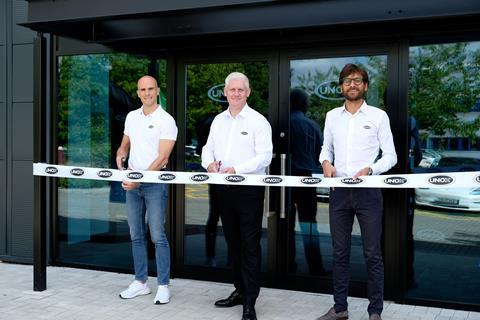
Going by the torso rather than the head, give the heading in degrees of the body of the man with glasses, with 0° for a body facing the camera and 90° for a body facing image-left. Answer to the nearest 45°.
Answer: approximately 0°

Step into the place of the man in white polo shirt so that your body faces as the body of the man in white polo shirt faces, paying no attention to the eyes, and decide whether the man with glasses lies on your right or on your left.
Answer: on your left

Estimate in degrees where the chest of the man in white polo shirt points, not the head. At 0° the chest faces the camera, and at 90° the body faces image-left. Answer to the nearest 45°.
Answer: approximately 45°

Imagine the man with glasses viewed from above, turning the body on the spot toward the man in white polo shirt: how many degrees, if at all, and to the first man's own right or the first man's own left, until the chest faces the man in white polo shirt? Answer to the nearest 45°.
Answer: approximately 90° to the first man's own right
